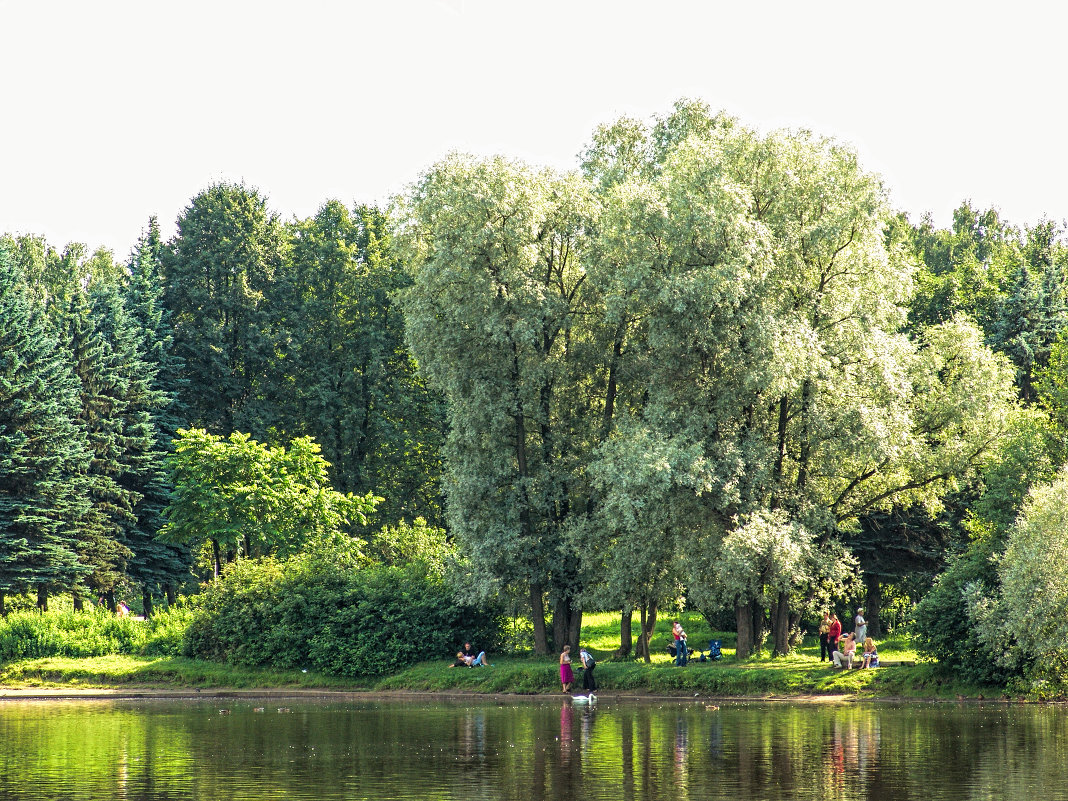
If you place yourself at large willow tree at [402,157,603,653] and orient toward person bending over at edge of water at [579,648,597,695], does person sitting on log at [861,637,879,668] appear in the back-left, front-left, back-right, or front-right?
front-left

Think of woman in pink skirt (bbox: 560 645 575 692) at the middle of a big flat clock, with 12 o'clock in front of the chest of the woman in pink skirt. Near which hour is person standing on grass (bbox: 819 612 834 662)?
The person standing on grass is roughly at 10 o'clock from the woman in pink skirt.

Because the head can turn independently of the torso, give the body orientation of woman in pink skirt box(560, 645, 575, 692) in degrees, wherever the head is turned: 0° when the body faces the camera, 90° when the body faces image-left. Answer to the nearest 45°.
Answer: approximately 315°

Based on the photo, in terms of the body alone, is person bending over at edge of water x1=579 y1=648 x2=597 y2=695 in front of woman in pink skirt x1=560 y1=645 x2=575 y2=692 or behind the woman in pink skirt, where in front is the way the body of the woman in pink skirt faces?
in front

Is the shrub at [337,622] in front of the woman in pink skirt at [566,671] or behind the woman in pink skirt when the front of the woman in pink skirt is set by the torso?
behind

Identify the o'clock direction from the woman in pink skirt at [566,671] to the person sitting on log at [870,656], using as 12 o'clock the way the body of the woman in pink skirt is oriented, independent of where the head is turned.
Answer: The person sitting on log is roughly at 11 o'clock from the woman in pink skirt.

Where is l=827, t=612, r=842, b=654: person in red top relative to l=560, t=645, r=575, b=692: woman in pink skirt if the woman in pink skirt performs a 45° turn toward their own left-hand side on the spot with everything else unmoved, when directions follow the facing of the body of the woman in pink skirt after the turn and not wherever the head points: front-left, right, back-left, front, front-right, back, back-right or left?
front

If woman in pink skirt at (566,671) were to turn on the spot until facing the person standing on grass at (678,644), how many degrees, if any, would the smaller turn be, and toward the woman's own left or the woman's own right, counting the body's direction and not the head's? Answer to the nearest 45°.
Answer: approximately 90° to the woman's own left
